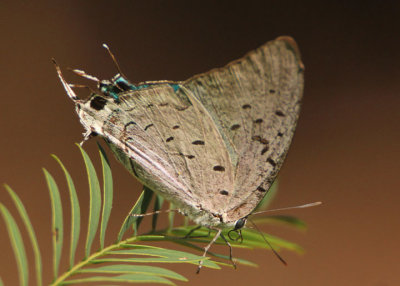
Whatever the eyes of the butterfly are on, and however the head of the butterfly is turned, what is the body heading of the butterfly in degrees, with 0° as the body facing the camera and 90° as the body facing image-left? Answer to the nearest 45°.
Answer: approximately 270°
